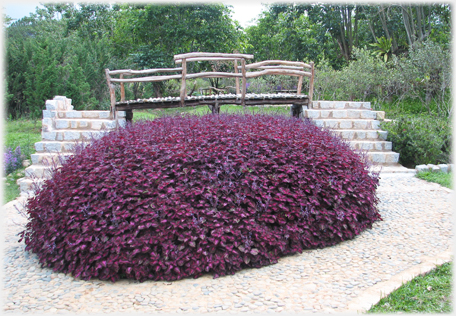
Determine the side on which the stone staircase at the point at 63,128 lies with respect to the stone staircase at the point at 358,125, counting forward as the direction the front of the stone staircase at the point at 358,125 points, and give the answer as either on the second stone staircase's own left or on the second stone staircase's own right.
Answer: on the second stone staircase's own right

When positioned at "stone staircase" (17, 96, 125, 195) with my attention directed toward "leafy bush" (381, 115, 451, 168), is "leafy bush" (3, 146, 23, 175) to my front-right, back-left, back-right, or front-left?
back-right
